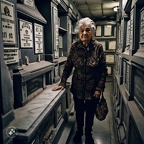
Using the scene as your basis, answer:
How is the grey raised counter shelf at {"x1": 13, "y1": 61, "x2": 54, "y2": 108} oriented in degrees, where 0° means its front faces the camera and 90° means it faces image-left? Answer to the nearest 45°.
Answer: approximately 315°

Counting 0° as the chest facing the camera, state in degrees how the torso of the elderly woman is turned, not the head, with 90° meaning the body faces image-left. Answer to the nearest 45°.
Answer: approximately 0°

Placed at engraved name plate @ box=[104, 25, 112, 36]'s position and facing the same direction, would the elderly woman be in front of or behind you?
in front

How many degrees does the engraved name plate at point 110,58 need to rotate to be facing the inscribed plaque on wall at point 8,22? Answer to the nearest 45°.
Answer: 0° — it already faces it

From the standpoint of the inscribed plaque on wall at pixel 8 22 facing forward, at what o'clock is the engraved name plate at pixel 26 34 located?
The engraved name plate is roughly at 8 o'clock from the inscribed plaque on wall.

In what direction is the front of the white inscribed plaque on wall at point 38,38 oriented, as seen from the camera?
facing the viewer and to the right of the viewer

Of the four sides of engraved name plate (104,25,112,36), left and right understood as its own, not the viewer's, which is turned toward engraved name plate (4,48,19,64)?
front

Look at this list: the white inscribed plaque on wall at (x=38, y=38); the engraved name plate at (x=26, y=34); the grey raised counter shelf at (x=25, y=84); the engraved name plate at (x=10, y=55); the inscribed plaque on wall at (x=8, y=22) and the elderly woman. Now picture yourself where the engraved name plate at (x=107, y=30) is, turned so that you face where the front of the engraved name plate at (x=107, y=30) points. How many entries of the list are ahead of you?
6
